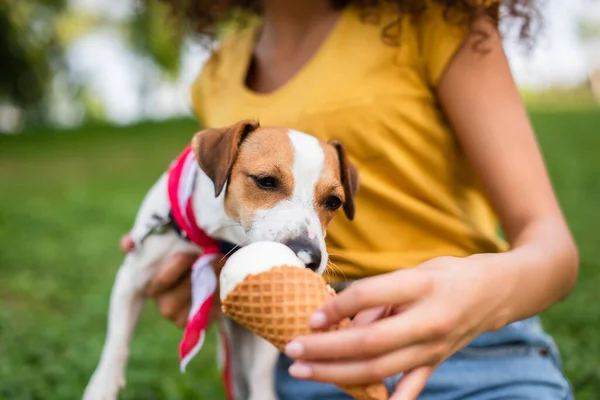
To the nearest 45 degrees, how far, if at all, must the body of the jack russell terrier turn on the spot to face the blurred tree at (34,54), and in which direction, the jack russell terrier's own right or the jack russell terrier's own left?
approximately 135° to the jack russell terrier's own left

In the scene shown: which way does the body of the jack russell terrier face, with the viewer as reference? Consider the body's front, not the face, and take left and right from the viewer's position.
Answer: facing the viewer and to the right of the viewer

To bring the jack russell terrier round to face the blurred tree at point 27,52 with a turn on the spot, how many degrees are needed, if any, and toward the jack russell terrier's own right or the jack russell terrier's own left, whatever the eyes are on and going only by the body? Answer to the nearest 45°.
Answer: approximately 135° to the jack russell terrier's own left

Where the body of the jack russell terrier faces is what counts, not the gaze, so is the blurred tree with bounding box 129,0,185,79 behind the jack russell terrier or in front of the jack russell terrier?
behind

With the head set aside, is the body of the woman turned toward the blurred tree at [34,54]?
no

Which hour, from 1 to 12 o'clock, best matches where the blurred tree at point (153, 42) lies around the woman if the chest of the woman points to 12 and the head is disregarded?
The blurred tree is roughly at 4 o'clock from the woman.

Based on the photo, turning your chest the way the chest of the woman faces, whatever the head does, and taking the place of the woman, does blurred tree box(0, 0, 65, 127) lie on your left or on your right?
on your right
